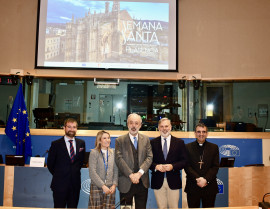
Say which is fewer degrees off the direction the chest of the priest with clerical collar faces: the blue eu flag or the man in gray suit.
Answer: the man in gray suit

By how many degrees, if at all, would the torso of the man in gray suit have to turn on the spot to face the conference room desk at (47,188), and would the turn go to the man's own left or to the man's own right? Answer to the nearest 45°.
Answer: approximately 135° to the man's own right

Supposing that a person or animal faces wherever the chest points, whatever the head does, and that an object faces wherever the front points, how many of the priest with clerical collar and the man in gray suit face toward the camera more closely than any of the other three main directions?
2

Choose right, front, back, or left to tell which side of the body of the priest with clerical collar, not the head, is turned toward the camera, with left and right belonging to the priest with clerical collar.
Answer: front

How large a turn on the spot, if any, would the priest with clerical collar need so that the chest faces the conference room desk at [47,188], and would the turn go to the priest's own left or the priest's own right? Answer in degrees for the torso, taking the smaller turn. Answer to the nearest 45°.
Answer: approximately 90° to the priest's own right

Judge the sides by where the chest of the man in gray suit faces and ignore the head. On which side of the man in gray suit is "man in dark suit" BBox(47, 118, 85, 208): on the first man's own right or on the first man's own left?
on the first man's own right

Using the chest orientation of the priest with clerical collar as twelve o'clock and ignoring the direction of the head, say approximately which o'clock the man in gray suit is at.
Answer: The man in gray suit is roughly at 2 o'clock from the priest with clerical collar.

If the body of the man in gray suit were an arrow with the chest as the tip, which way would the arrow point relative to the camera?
toward the camera

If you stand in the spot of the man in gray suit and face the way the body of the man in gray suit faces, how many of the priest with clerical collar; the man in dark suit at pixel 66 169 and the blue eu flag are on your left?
1

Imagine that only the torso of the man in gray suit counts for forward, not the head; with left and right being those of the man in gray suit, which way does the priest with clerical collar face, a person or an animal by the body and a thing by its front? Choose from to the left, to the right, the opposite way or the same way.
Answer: the same way

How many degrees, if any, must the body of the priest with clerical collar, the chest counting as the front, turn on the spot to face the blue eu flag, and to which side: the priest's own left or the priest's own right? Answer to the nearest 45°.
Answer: approximately 90° to the priest's own right

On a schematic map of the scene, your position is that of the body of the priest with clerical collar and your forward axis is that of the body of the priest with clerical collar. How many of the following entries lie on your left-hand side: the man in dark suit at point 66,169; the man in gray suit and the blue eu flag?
0

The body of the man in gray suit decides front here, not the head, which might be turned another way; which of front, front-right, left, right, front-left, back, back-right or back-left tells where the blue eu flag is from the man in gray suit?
back-right
